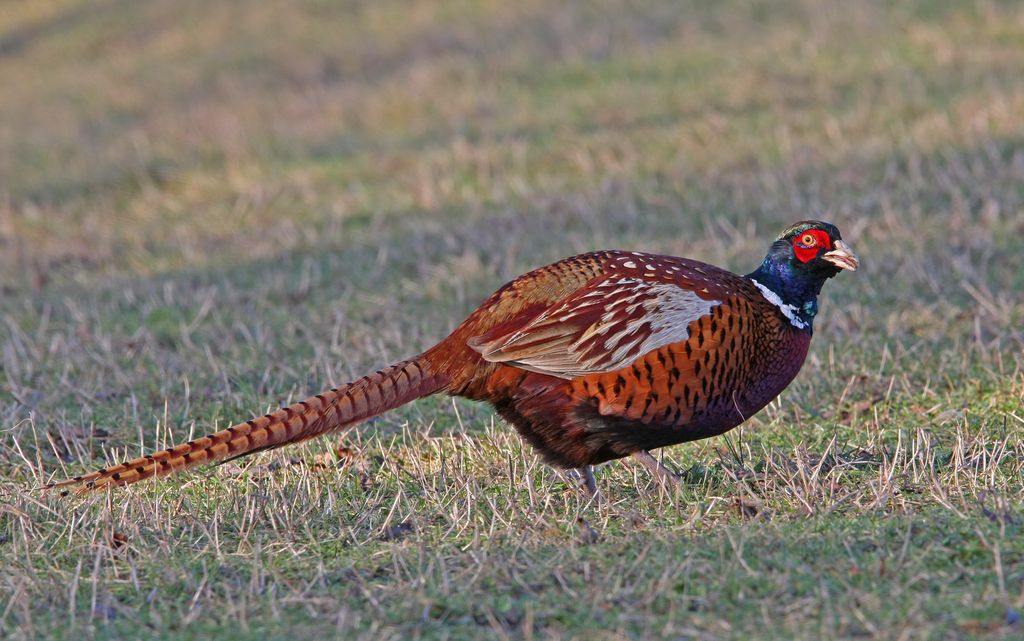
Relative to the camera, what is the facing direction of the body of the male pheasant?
to the viewer's right
